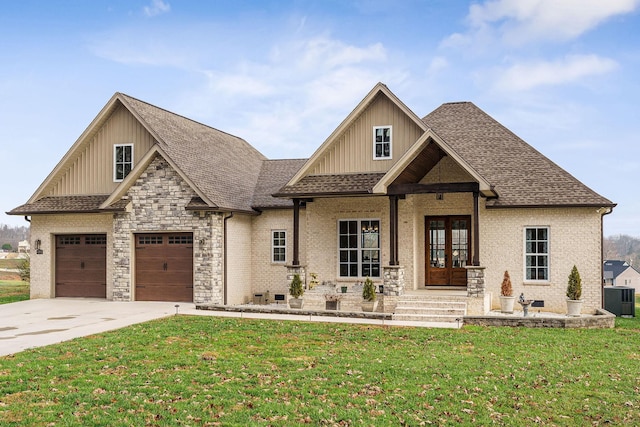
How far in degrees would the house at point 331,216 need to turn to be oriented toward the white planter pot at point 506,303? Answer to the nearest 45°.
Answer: approximately 45° to its left

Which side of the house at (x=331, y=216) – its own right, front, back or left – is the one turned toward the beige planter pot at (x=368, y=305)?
front

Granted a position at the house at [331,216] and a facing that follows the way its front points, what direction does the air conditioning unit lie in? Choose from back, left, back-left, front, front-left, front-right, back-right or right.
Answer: left

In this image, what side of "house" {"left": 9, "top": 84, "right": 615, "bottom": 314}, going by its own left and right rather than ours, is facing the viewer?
front
